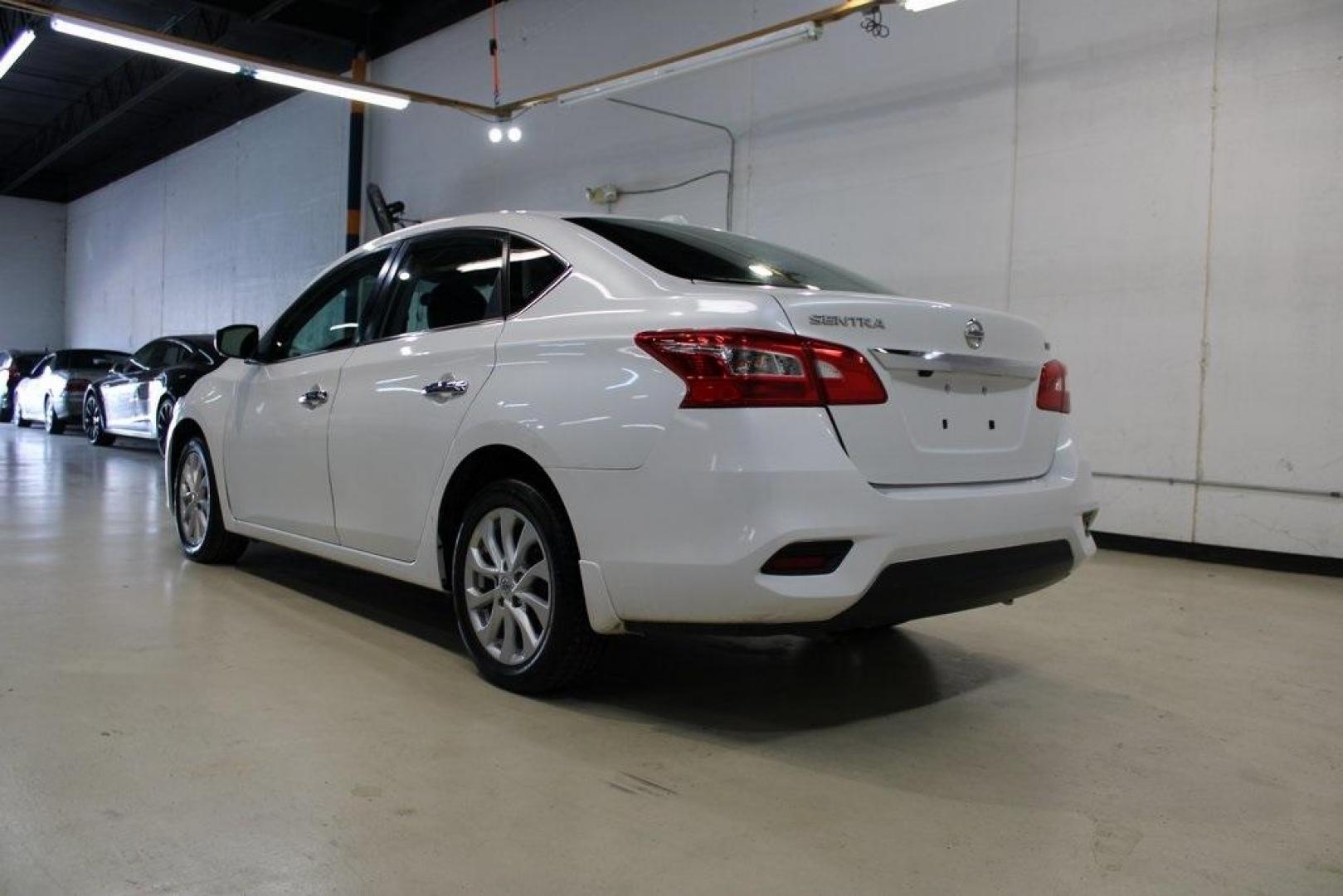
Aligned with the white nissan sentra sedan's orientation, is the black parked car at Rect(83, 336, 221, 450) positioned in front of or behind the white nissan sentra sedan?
in front

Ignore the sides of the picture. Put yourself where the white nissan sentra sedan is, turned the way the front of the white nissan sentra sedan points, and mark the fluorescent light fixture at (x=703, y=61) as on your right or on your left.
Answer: on your right

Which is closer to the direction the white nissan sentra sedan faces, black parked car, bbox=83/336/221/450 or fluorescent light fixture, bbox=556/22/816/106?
the black parked car

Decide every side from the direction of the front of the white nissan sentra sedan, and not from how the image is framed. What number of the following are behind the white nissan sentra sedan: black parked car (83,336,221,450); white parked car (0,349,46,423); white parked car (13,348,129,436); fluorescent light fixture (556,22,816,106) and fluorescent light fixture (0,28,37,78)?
0

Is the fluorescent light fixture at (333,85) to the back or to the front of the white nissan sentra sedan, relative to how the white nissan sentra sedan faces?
to the front

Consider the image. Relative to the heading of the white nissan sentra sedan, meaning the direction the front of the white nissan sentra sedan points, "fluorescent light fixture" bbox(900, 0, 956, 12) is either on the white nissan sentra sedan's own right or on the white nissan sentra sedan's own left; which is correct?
on the white nissan sentra sedan's own right

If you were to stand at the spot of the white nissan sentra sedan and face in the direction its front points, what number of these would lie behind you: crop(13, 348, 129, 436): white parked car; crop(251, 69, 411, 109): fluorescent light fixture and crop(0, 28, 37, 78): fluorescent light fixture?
0

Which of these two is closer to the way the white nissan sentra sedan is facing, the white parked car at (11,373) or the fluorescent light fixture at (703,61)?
the white parked car

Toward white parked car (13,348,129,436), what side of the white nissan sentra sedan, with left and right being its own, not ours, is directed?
front

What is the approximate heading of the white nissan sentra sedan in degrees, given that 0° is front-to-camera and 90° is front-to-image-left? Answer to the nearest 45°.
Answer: approximately 135°

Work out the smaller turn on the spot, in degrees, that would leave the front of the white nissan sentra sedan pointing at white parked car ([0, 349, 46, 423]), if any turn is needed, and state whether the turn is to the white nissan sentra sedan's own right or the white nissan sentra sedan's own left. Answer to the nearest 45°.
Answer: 0° — it already faces it

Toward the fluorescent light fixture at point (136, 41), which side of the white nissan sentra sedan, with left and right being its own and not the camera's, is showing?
front

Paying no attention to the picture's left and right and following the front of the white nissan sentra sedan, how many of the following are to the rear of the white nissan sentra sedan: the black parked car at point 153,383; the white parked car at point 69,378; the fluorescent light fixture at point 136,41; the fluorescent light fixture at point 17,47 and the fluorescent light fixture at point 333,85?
0
